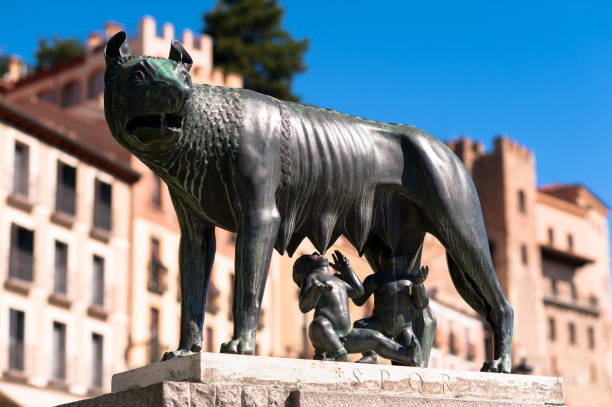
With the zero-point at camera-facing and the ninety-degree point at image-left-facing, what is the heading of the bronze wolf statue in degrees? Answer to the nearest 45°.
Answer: approximately 45°
